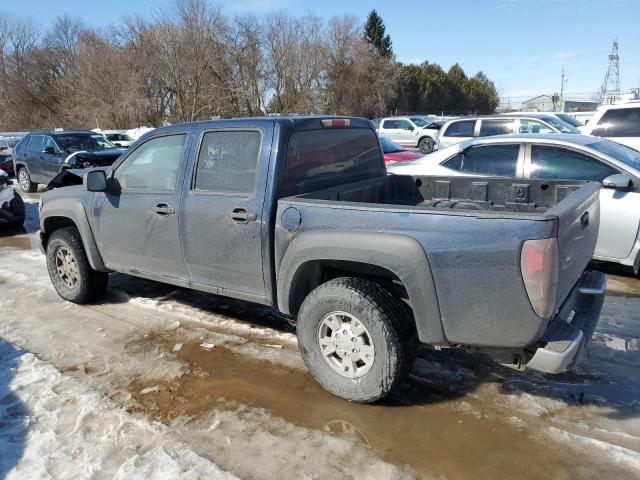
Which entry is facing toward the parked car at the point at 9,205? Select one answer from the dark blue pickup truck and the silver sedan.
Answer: the dark blue pickup truck

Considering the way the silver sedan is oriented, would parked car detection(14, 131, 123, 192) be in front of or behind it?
behind

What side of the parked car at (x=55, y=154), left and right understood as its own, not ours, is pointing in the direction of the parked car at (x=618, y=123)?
front

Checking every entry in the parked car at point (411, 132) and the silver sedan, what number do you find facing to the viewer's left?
0

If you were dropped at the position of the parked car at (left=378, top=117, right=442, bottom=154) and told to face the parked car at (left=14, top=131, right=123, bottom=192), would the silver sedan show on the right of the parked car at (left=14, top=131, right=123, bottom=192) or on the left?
left

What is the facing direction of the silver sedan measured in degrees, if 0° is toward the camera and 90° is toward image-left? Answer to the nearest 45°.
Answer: approximately 315°

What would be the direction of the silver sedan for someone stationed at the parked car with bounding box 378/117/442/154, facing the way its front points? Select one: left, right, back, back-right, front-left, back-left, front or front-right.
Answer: front-right

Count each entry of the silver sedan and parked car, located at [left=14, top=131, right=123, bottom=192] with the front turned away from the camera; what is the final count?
0

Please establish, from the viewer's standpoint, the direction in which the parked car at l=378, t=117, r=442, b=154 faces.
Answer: facing the viewer and to the right of the viewer

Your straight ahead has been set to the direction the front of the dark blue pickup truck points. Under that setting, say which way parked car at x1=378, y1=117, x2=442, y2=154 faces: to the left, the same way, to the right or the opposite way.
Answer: the opposite way

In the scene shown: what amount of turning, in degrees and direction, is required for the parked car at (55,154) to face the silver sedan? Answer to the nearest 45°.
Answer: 0° — it already faces it

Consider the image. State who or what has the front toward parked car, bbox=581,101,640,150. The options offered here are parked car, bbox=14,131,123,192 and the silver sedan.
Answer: parked car, bbox=14,131,123,192

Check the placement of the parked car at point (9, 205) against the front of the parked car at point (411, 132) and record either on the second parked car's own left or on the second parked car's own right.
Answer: on the second parked car's own right
